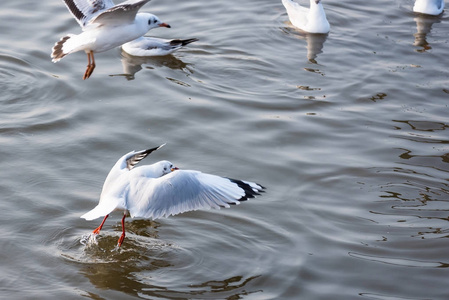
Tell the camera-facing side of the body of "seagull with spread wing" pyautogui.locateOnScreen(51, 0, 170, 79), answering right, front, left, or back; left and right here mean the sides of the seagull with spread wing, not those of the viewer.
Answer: right

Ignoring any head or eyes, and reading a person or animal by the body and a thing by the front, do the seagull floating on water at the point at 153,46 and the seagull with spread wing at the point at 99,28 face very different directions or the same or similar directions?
very different directions

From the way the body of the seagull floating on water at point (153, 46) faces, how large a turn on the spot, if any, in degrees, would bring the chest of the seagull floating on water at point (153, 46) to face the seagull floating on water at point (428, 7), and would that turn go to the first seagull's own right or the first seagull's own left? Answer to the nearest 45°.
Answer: approximately 180°

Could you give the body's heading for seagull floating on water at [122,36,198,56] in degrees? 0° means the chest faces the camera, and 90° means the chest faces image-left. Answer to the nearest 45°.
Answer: approximately 90°

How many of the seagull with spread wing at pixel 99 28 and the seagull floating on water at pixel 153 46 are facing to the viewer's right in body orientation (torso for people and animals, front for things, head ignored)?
1

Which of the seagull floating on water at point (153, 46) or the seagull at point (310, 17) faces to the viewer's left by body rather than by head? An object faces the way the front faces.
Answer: the seagull floating on water
